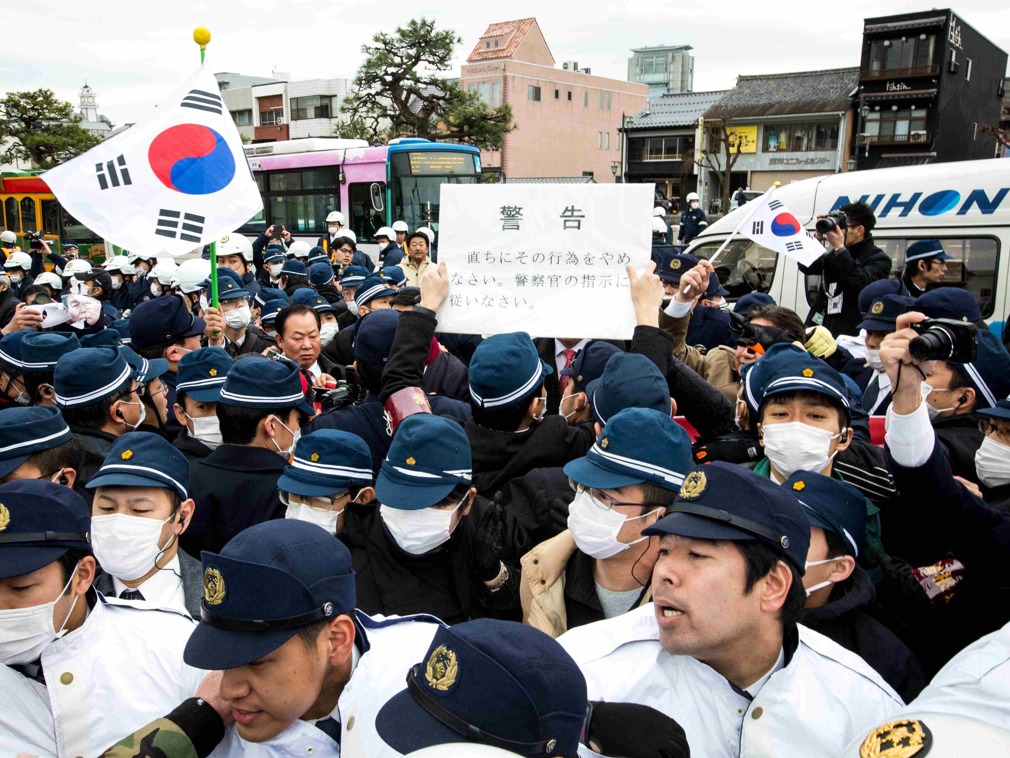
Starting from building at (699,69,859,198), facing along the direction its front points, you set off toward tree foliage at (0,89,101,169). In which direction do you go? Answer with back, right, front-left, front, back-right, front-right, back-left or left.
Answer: front-right

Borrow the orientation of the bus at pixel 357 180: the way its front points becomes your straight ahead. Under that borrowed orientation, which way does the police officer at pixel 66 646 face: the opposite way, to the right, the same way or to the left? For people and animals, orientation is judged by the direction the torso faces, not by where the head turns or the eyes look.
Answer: to the right

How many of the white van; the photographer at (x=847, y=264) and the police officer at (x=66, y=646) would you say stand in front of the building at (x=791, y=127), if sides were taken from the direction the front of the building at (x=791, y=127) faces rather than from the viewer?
3

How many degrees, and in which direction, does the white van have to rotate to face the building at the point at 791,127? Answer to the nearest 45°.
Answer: approximately 90° to its right

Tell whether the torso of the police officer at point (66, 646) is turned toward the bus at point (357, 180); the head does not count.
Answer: no

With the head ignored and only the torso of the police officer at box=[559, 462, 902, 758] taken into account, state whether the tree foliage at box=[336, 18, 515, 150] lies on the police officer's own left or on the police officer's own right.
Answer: on the police officer's own right

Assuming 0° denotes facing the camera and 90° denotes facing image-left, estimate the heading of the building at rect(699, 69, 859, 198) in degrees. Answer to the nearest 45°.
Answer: approximately 0°

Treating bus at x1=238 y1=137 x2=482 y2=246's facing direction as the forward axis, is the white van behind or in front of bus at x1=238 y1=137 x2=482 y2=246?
in front

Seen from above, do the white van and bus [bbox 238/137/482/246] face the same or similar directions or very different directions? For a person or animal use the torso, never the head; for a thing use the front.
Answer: very different directions

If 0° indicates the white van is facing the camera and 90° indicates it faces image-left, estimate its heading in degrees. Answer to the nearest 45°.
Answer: approximately 90°

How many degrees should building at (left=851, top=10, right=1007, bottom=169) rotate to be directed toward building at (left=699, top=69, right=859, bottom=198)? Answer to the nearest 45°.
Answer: approximately 45° to its right

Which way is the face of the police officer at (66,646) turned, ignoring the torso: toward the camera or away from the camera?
toward the camera

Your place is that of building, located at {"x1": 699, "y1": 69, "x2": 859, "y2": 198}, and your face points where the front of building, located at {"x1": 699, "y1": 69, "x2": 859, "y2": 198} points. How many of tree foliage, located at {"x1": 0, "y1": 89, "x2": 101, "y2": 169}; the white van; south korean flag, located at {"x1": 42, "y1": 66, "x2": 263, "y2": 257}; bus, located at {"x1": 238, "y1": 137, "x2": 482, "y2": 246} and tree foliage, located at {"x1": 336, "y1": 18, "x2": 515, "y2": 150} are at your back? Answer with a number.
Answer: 0

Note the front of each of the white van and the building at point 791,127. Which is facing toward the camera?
the building

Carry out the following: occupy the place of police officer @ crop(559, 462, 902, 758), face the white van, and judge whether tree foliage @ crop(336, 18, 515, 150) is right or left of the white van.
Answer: left

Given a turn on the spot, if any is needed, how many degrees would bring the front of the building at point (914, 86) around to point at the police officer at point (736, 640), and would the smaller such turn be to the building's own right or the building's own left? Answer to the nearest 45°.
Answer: approximately 45° to the building's own left

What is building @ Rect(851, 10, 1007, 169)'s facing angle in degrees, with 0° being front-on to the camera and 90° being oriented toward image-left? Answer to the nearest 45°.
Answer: approximately 45°

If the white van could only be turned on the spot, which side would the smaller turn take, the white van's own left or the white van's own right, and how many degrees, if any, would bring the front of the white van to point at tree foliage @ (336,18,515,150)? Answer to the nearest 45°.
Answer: approximately 45° to the white van's own right

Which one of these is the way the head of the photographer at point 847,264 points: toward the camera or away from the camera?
toward the camera

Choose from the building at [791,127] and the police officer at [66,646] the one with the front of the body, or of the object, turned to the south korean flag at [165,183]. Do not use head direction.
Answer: the building

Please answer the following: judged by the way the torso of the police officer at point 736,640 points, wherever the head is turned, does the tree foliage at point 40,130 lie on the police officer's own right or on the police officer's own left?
on the police officer's own right

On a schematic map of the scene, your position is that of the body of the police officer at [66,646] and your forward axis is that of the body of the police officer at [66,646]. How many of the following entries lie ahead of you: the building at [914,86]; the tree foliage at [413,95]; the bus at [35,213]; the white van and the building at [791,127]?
0

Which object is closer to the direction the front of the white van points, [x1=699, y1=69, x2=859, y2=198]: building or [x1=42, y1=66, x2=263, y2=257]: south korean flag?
the south korean flag
